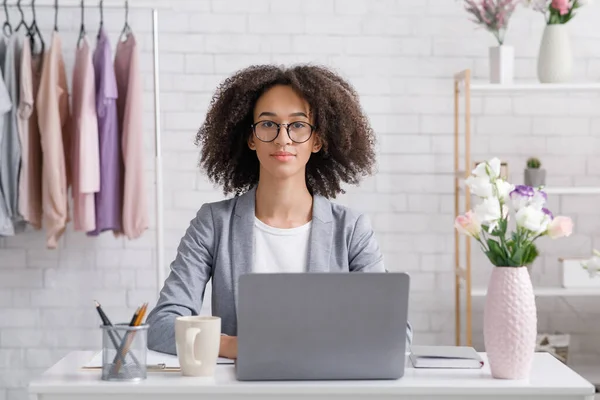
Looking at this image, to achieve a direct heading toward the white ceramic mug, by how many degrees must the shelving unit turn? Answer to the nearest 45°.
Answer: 0° — it already faces it

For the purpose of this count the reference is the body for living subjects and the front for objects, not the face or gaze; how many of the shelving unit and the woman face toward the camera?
2

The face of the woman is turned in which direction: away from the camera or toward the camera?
toward the camera

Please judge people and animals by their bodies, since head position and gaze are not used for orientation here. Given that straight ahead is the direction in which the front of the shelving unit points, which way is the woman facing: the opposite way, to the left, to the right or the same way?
the same way

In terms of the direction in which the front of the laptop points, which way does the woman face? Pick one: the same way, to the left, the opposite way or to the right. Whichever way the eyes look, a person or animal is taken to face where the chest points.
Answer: the opposite way

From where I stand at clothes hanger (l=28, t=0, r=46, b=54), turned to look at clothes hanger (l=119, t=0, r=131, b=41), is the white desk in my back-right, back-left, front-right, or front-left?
front-right

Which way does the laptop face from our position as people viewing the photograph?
facing away from the viewer

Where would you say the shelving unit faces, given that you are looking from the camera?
facing the viewer

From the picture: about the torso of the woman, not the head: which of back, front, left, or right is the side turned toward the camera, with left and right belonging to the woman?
front

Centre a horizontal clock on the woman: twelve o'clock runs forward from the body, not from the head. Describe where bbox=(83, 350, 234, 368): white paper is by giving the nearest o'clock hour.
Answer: The white paper is roughly at 1 o'clock from the woman.

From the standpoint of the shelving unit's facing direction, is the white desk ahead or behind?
ahead

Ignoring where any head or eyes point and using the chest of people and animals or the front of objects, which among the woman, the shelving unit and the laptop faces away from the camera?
the laptop

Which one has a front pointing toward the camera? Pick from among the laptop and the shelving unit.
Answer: the shelving unit

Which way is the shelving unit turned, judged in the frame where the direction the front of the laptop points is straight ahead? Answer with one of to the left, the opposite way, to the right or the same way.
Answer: the opposite way

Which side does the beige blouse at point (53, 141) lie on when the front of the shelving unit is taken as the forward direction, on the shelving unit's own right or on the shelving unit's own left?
on the shelving unit's own right

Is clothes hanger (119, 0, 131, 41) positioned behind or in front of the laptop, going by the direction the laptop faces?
in front

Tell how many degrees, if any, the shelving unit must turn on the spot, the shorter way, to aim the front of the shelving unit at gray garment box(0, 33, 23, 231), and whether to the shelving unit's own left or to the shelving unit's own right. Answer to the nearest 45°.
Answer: approximately 90° to the shelving unit's own right

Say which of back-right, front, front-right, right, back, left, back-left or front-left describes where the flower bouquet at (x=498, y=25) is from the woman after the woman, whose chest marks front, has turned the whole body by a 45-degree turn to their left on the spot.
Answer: left

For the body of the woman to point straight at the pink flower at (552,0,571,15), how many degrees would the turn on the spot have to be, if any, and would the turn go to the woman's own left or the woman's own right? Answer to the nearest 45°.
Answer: approximately 135° to the woman's own left

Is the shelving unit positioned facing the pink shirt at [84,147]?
no
